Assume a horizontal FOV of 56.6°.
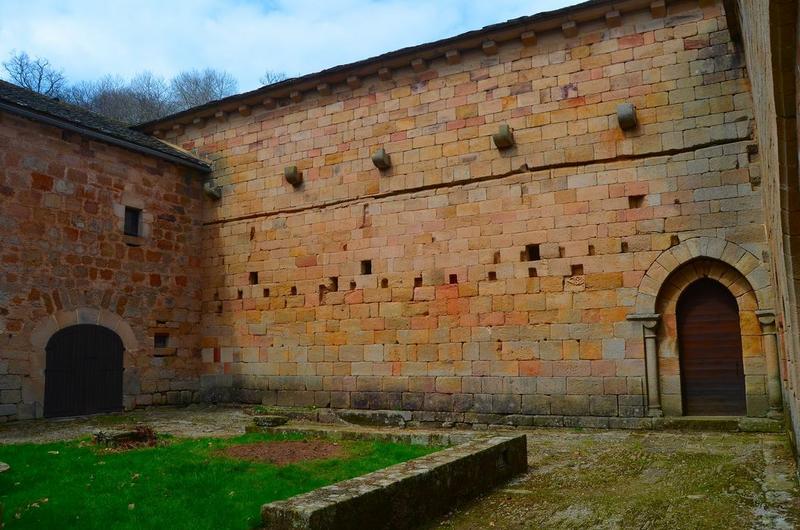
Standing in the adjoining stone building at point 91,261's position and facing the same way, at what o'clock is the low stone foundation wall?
The low stone foundation wall is roughly at 1 o'clock from the adjoining stone building.

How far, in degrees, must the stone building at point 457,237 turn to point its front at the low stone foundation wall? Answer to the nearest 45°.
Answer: approximately 45° to its left

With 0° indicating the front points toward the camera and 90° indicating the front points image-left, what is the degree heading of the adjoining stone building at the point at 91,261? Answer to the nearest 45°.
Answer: approximately 315°
